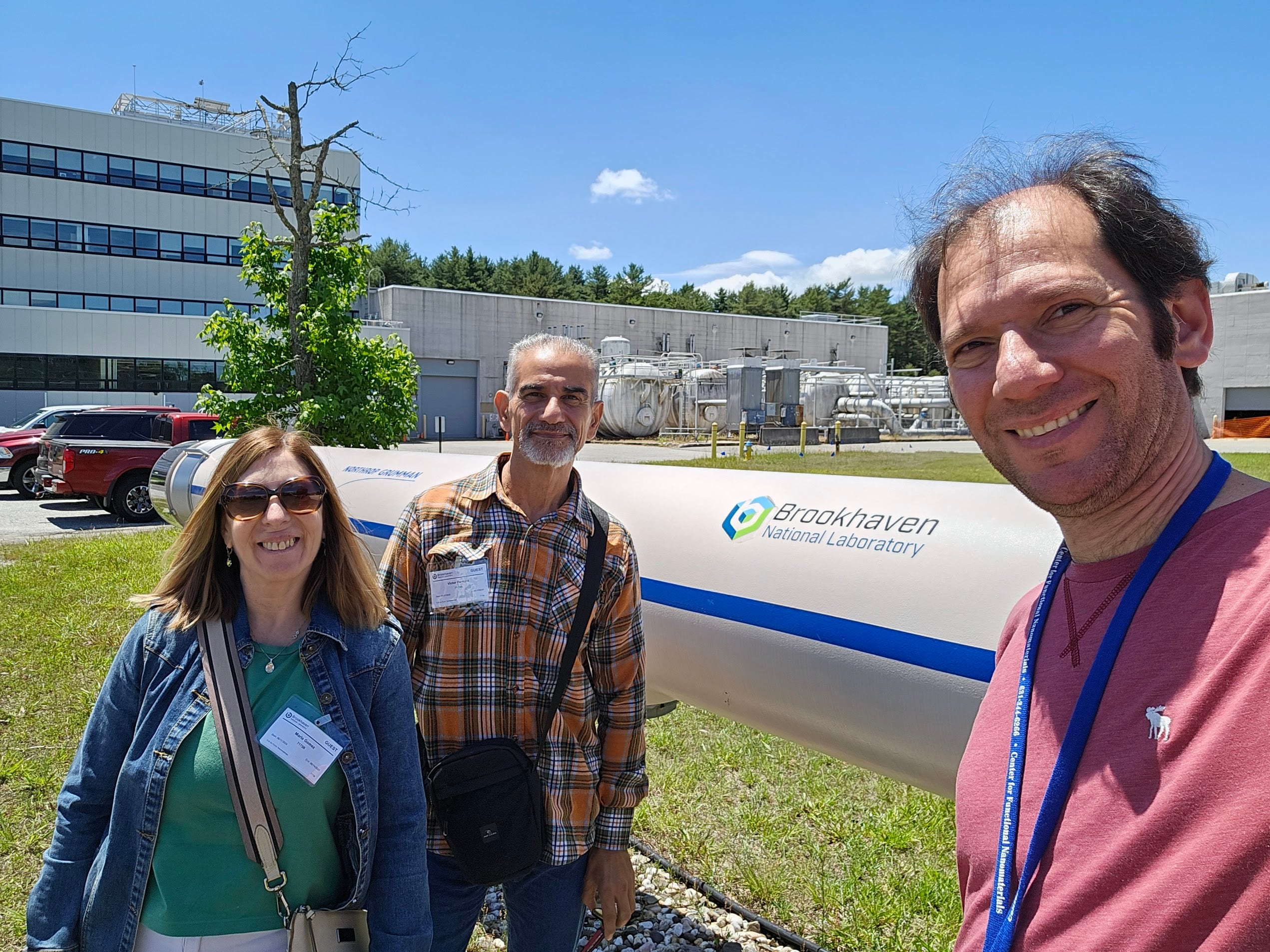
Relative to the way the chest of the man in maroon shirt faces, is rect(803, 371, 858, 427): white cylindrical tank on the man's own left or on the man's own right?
on the man's own right

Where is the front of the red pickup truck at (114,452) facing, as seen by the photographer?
facing to the right of the viewer

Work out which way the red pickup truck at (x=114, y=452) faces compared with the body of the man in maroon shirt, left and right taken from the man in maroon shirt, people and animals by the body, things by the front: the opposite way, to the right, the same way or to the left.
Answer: the opposite way

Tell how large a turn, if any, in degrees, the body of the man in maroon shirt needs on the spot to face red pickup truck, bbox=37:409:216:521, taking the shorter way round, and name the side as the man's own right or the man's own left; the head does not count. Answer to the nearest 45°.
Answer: approximately 90° to the man's own right

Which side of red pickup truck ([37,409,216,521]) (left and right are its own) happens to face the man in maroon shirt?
right

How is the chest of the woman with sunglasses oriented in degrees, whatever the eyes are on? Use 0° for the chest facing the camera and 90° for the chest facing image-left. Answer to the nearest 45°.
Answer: approximately 0°
